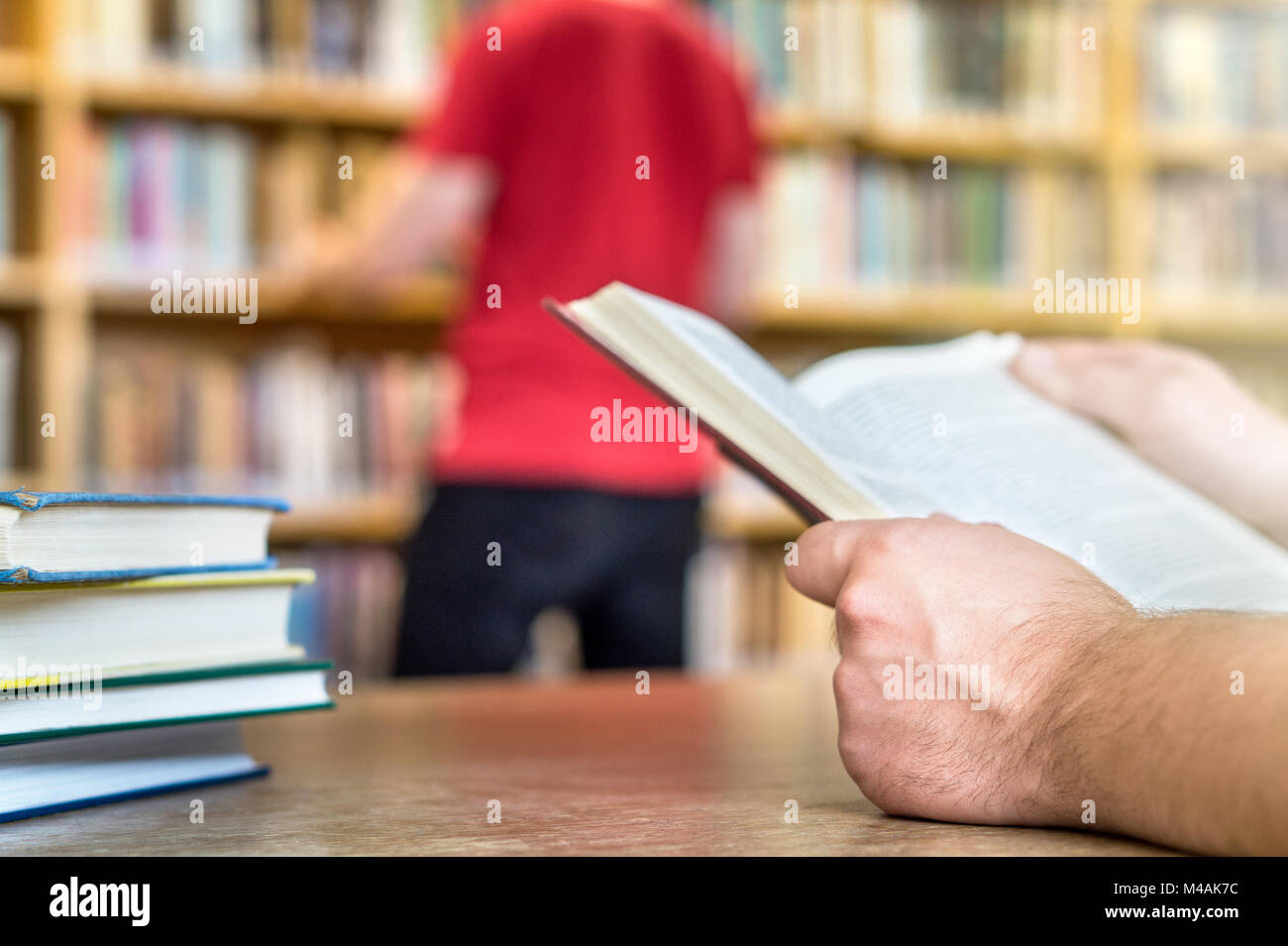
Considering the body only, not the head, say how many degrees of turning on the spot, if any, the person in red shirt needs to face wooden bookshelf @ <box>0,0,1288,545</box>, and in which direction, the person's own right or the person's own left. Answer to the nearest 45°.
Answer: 0° — they already face it

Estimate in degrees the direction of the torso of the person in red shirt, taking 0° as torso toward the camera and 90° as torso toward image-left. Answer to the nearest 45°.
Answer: approximately 180°

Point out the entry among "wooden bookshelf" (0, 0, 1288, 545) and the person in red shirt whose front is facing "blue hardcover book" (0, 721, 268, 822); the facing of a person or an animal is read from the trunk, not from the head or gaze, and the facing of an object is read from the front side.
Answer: the wooden bookshelf

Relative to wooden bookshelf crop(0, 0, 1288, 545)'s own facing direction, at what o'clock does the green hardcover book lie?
The green hardcover book is roughly at 12 o'clock from the wooden bookshelf.

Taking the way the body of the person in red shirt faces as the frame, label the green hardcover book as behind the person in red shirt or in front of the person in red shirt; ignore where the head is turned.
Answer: behind

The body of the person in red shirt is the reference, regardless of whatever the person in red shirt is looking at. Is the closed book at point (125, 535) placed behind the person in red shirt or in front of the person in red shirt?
behind

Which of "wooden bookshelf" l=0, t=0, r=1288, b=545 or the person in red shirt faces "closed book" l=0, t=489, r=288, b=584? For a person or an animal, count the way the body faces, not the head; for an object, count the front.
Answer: the wooden bookshelf

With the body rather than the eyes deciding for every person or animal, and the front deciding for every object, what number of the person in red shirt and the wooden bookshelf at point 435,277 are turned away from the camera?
1

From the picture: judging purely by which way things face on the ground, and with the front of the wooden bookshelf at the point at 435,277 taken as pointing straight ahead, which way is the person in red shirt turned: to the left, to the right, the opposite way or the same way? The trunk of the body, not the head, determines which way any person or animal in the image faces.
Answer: the opposite way

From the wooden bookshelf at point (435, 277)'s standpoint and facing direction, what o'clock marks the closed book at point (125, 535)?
The closed book is roughly at 12 o'clock from the wooden bookshelf.

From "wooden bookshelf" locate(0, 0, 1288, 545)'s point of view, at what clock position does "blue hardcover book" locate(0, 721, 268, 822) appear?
The blue hardcover book is roughly at 12 o'clock from the wooden bookshelf.
